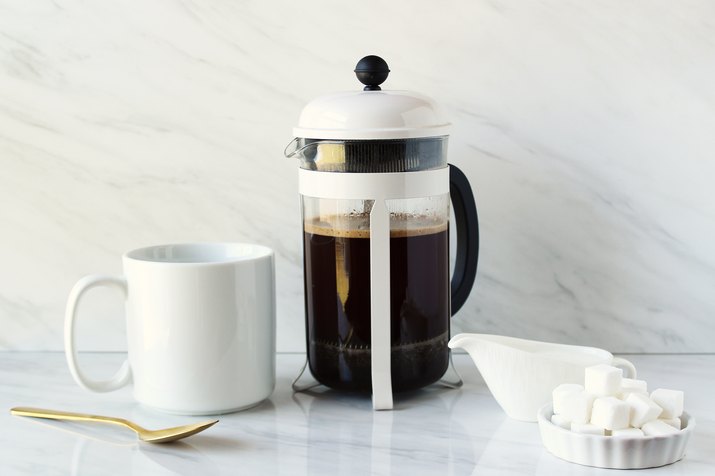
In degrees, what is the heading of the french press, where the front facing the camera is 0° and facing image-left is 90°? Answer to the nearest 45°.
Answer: approximately 90°

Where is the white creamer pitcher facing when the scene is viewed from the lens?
facing to the left of the viewer

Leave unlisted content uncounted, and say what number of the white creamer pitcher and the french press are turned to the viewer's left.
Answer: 2

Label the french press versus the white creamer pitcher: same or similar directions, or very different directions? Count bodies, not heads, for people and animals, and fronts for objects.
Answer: same or similar directions
